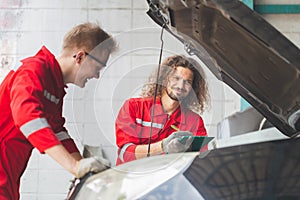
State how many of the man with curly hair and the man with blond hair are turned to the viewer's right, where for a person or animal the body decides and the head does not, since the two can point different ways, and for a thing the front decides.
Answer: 1

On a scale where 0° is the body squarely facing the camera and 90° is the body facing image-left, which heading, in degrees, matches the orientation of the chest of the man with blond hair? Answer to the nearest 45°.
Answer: approximately 270°

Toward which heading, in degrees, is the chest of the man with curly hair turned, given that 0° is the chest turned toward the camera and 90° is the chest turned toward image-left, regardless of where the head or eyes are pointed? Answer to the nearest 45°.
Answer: approximately 0°

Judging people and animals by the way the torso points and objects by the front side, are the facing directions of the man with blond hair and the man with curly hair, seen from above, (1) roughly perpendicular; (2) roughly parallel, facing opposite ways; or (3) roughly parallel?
roughly perpendicular
